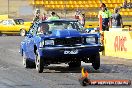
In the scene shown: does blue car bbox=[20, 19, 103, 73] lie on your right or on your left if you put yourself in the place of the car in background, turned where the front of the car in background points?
on your left

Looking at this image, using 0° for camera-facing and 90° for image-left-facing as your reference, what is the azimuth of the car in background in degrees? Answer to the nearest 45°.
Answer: approximately 90°
